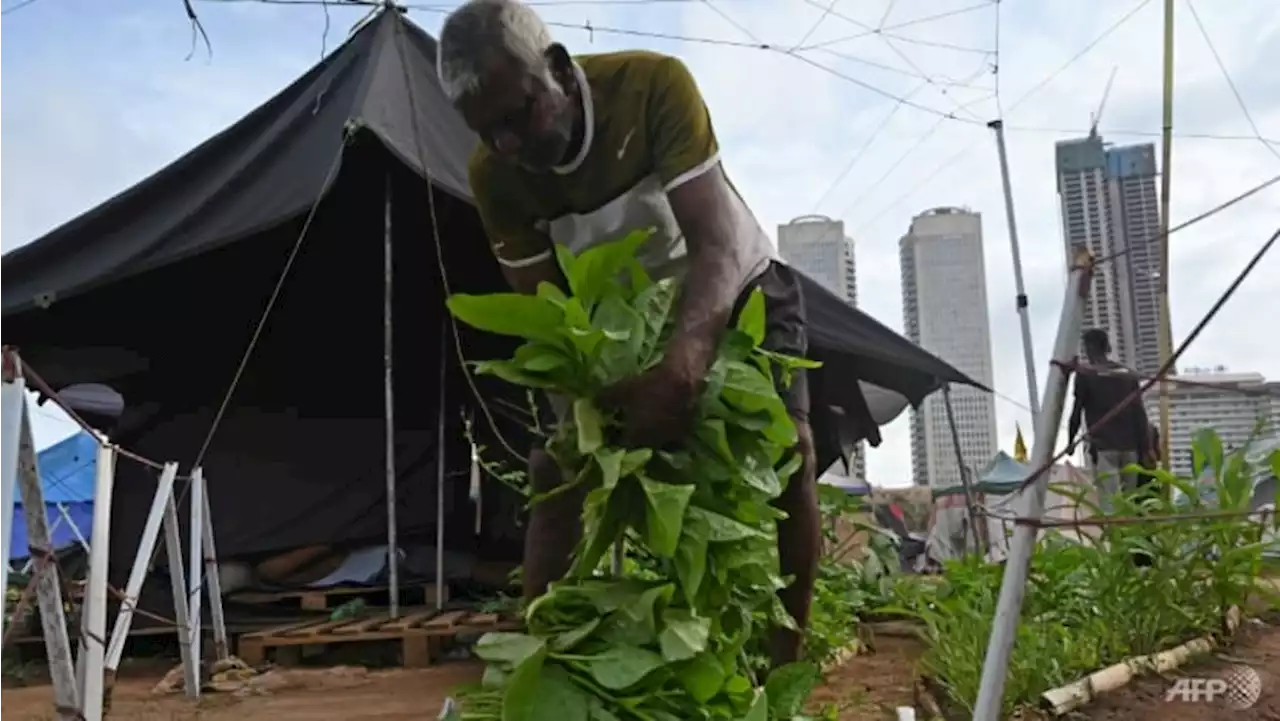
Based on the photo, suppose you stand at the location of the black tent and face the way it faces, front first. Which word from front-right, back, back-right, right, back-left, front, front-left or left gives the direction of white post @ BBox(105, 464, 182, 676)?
front

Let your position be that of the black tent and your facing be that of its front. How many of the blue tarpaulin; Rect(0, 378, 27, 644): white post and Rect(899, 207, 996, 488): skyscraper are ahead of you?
1

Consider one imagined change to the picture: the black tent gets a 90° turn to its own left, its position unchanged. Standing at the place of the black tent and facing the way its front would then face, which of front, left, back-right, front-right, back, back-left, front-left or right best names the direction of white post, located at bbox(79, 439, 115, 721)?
right

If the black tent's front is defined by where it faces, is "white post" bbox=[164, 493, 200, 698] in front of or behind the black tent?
in front

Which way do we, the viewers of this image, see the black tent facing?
facing the viewer

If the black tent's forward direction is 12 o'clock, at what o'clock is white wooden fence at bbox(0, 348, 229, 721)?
The white wooden fence is roughly at 12 o'clock from the black tent.

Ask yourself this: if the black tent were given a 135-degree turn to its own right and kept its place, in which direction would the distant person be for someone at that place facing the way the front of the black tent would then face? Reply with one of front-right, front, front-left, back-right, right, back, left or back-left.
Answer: back-right

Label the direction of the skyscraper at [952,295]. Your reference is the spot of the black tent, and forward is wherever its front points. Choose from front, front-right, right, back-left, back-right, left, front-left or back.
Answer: back-left

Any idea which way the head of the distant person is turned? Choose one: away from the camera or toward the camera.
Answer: away from the camera

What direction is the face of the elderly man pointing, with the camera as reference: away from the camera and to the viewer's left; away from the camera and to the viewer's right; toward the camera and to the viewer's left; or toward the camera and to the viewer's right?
toward the camera and to the viewer's left

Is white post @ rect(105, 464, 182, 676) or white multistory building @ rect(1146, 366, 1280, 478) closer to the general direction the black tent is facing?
the white post
